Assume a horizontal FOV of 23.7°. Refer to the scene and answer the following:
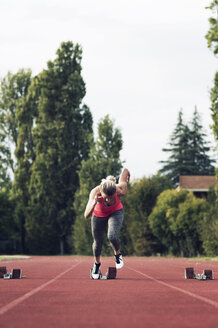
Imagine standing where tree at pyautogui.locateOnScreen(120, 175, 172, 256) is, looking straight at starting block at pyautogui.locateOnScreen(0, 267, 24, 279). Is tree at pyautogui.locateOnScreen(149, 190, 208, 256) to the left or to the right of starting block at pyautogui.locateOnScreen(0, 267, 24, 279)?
left

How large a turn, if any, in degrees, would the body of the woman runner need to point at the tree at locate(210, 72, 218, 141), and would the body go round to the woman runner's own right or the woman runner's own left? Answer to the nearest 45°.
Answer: approximately 180°

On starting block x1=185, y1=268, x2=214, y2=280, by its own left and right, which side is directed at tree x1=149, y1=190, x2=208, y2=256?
back

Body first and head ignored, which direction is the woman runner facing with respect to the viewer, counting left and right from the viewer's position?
facing the viewer

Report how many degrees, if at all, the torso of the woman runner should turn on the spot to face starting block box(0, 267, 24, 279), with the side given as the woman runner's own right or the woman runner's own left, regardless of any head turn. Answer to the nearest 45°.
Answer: approximately 135° to the woman runner's own right

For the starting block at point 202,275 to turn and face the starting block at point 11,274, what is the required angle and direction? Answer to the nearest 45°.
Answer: approximately 90° to its right

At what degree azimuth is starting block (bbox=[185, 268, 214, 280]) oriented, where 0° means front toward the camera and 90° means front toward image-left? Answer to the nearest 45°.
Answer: approximately 0°

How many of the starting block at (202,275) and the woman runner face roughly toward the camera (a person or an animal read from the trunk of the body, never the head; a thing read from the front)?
2

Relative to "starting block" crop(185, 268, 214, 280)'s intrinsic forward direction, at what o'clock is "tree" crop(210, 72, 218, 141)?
The tree is roughly at 6 o'clock from the starting block.

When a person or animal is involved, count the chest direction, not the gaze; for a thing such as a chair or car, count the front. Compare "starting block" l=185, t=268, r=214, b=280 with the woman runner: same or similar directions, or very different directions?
same or similar directions

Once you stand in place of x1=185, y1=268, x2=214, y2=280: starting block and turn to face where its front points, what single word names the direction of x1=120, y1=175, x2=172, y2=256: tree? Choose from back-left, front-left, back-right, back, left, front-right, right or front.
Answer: back
